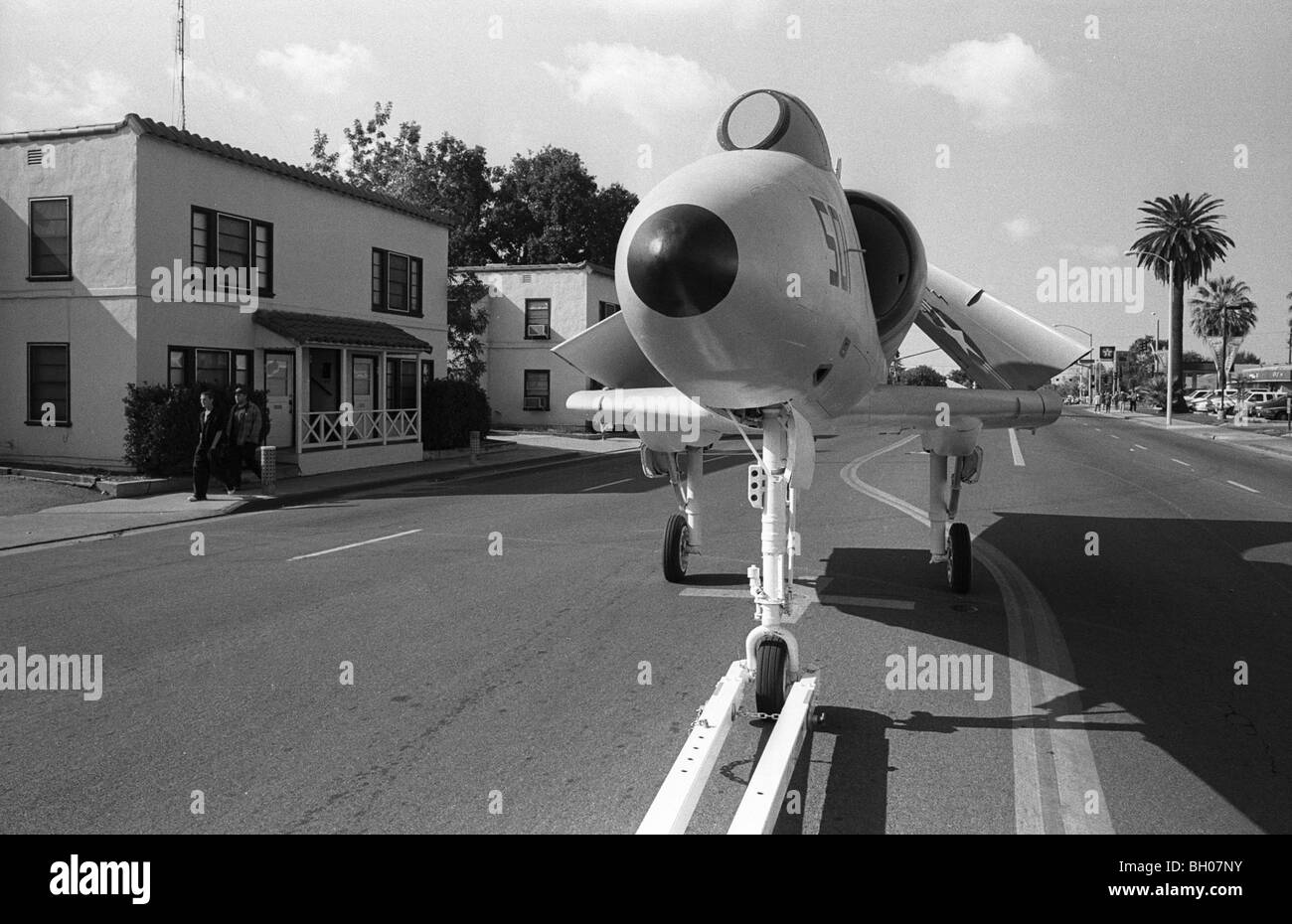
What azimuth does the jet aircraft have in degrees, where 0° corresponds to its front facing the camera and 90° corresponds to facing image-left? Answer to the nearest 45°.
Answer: approximately 0°

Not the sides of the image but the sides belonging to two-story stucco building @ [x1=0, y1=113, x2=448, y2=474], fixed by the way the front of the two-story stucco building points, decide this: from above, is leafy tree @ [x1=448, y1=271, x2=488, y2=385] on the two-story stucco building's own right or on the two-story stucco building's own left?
on the two-story stucco building's own left

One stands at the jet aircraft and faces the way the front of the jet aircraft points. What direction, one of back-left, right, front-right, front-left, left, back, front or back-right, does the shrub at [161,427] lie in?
back-right

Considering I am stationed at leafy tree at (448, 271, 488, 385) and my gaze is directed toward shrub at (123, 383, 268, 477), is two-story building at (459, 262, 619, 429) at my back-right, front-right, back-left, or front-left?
back-left

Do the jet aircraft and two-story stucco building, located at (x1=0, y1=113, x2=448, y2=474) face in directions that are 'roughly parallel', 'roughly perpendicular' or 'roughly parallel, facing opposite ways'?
roughly perpendicular

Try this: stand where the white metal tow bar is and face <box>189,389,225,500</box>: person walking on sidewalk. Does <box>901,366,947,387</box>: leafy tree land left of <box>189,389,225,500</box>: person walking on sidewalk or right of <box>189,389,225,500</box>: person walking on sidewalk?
right

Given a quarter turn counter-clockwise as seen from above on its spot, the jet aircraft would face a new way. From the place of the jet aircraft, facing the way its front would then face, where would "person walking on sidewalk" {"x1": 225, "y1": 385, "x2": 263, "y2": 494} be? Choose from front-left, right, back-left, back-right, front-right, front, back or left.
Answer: back-left

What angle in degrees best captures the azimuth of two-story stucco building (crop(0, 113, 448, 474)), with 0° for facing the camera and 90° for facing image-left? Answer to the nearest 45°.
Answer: approximately 315°

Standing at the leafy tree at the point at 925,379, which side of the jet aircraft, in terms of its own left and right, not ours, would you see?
back
